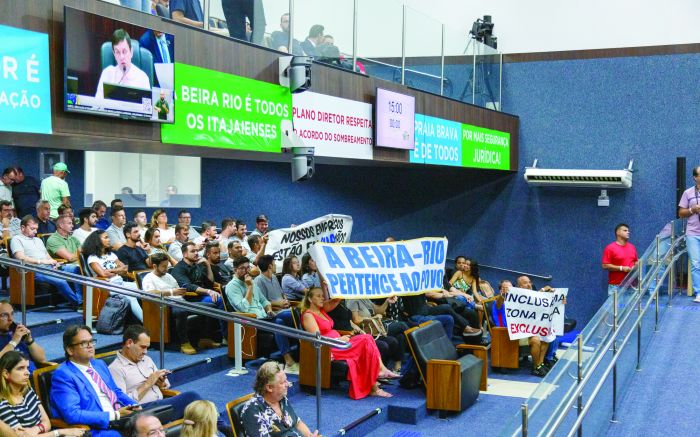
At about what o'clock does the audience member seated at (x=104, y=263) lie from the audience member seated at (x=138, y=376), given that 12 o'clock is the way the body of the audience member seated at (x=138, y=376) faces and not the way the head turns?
the audience member seated at (x=104, y=263) is roughly at 7 o'clock from the audience member seated at (x=138, y=376).

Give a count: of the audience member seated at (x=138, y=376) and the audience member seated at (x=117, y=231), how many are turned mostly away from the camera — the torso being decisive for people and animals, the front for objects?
0

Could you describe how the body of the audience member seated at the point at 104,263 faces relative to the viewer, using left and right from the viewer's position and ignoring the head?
facing the viewer and to the right of the viewer

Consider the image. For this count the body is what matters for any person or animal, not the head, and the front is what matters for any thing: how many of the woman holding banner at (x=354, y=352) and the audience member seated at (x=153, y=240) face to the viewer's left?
0

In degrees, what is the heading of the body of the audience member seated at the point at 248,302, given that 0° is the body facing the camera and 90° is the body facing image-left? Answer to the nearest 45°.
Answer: approximately 315°

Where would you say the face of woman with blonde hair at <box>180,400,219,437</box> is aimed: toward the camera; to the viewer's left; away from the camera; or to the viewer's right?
away from the camera

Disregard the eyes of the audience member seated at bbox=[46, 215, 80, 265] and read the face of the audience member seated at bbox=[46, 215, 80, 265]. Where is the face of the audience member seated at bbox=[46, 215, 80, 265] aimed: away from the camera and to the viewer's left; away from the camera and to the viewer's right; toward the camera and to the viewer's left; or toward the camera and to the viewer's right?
toward the camera and to the viewer's right

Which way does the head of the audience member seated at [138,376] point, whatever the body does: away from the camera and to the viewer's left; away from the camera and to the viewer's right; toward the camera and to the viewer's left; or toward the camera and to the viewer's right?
toward the camera and to the viewer's right

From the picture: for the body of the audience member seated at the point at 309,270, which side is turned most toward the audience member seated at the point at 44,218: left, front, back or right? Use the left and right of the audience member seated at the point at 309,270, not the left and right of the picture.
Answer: back

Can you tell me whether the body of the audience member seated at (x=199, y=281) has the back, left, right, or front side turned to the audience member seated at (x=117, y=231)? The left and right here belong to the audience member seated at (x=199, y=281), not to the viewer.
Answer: back

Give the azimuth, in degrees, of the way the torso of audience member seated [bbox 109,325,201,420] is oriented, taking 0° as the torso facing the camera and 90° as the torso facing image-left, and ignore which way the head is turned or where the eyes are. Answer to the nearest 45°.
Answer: approximately 315°
